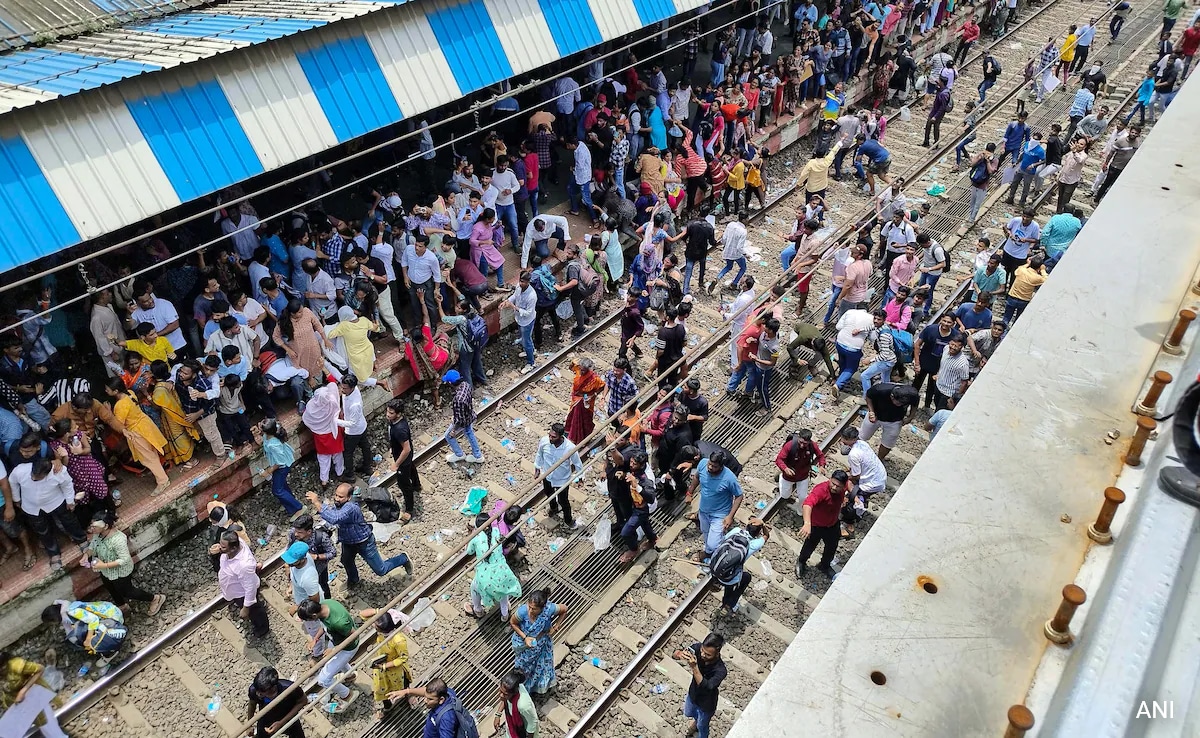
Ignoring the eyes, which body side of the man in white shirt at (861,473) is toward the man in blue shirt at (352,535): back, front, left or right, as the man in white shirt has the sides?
front

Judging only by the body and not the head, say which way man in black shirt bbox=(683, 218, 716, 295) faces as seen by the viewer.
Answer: away from the camera

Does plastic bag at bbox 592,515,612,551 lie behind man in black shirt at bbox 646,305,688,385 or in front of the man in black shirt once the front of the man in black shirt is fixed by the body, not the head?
behind

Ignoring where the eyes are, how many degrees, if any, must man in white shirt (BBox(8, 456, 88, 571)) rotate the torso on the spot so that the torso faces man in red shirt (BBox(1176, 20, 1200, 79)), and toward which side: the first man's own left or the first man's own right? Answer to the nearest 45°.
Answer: approximately 90° to the first man's own left

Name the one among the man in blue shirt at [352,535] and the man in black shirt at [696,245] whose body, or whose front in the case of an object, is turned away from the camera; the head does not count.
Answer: the man in black shirt

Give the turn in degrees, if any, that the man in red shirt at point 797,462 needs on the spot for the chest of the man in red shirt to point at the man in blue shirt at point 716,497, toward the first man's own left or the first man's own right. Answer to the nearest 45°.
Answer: approximately 45° to the first man's own right

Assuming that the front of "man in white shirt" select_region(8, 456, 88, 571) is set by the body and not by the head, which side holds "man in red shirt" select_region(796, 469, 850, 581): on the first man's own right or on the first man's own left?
on the first man's own left

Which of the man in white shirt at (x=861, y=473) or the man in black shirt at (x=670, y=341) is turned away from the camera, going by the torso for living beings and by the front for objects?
the man in black shirt

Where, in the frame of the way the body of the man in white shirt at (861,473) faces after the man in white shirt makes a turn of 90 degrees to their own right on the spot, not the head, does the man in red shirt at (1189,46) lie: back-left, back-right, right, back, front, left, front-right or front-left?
front-right

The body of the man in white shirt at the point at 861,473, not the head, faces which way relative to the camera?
to the viewer's left

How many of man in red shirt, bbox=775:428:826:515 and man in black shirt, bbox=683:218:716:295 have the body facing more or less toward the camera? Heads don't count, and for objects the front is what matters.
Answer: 1

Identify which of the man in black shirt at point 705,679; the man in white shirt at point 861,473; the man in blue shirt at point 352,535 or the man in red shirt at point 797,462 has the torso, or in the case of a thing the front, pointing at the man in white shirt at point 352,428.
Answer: the man in white shirt at point 861,473

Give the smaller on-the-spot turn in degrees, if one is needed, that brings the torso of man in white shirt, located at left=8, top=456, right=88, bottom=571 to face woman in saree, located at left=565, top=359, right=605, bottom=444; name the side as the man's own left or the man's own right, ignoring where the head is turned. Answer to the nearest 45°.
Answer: approximately 90° to the man's own left

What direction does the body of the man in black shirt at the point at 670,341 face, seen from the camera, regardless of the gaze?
away from the camera
